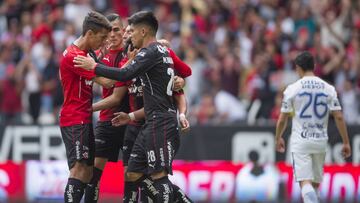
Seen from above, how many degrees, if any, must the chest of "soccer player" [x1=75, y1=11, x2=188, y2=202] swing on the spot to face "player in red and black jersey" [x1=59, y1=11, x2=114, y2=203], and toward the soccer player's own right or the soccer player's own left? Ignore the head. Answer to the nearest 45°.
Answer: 0° — they already face them

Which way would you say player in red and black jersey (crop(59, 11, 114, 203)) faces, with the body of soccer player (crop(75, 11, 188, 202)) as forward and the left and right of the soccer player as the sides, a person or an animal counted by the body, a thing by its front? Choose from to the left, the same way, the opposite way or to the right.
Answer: the opposite way

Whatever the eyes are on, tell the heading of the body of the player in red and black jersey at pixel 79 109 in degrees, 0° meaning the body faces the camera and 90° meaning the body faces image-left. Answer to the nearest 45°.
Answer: approximately 270°

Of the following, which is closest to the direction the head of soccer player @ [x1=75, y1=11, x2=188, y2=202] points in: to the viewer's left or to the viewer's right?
to the viewer's left

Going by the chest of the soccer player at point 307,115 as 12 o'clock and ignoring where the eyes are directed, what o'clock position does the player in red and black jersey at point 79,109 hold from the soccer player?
The player in red and black jersey is roughly at 8 o'clock from the soccer player.

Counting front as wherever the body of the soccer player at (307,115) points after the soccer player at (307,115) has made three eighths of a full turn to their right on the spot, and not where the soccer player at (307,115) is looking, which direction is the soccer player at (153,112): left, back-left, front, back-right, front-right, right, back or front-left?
right

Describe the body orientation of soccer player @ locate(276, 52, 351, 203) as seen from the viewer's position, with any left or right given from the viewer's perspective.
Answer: facing away from the viewer

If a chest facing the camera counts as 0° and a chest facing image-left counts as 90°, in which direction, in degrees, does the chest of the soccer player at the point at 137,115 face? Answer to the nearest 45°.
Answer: approximately 45°

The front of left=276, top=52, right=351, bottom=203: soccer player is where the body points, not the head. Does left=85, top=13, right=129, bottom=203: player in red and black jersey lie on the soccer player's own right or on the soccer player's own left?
on the soccer player's own left

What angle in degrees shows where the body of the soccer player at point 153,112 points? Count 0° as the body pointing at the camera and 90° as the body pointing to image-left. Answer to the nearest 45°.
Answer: approximately 90°

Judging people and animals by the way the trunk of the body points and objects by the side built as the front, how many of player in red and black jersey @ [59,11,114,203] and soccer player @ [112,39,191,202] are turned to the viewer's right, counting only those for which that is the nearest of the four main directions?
1
